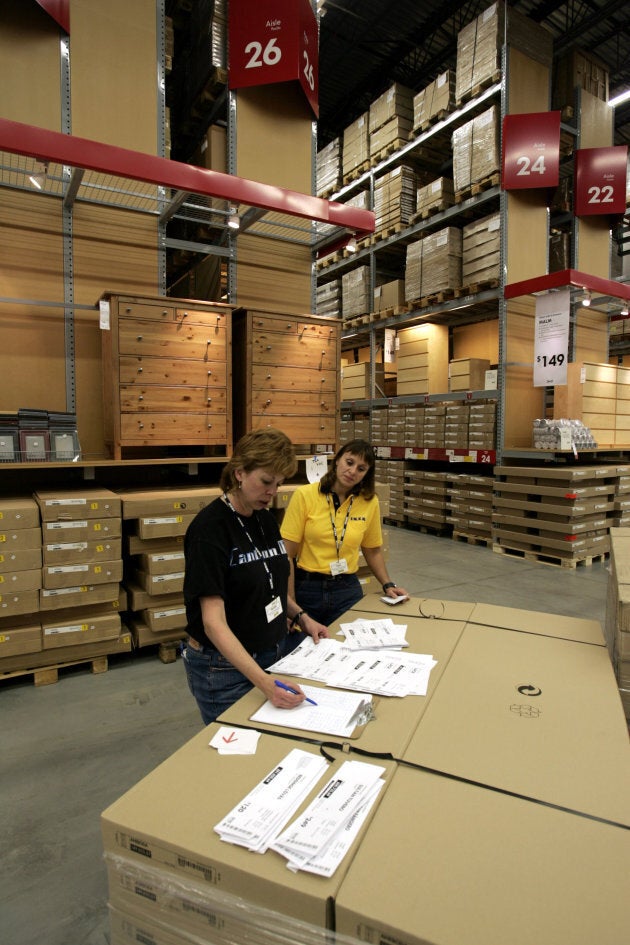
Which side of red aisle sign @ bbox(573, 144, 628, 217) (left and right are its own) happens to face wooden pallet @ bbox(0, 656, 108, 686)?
front

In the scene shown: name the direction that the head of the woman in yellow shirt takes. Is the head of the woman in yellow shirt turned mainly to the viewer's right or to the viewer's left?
to the viewer's left

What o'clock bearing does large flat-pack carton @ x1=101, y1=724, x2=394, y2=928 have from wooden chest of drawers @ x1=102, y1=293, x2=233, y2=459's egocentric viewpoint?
The large flat-pack carton is roughly at 12 o'clock from the wooden chest of drawers.

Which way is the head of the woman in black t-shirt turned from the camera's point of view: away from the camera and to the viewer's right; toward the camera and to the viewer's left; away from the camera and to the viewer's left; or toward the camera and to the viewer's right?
toward the camera and to the viewer's right

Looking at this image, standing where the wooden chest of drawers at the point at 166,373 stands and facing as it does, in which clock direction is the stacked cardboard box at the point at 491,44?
The stacked cardboard box is roughly at 8 o'clock from the wooden chest of drawers.

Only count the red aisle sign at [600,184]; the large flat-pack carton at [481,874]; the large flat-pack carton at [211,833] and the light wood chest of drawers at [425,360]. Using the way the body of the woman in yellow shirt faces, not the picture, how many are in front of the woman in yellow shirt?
2

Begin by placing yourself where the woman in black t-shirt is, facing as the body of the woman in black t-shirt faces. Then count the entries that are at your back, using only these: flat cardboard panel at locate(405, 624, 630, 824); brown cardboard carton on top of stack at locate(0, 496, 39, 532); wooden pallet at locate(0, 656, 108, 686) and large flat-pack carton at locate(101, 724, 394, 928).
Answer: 2

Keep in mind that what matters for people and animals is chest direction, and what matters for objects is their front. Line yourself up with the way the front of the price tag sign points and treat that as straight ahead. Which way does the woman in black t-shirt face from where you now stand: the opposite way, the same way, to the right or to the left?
to the left

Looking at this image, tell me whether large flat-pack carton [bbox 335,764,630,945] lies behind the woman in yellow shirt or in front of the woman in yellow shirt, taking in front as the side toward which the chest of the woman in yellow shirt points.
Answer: in front

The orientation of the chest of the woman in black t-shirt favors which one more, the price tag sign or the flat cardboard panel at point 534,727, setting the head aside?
the flat cardboard panel
